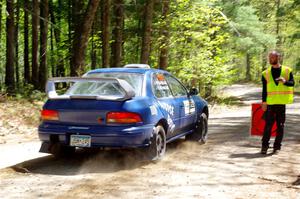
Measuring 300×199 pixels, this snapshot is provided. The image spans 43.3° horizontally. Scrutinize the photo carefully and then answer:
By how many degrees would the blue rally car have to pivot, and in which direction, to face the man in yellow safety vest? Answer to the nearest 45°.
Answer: approximately 45° to its right

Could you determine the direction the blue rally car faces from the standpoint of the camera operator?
facing away from the viewer and to the right of the viewer
